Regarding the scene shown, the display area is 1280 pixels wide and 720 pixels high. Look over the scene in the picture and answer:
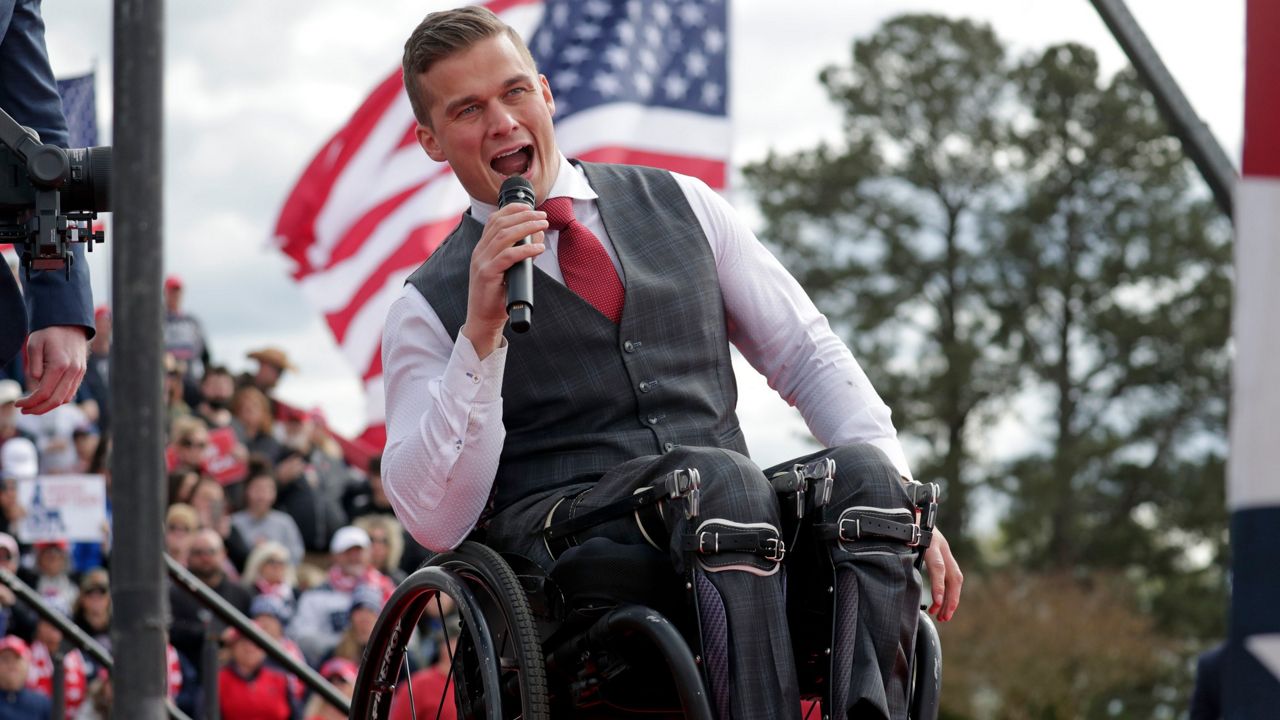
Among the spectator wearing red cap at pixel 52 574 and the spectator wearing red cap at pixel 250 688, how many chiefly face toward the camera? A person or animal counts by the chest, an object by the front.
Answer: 2

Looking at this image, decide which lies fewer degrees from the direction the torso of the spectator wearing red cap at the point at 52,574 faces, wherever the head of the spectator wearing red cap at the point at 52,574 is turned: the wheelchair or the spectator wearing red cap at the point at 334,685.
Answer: the wheelchair

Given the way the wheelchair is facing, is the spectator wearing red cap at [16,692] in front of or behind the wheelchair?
behind

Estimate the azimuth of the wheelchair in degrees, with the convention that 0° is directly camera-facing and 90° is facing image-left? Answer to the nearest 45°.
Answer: approximately 315°

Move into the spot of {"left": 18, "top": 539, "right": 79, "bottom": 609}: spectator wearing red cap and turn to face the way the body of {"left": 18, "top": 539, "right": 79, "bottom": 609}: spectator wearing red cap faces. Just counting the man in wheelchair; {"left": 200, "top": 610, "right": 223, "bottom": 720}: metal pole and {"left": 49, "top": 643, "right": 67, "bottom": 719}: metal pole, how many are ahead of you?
3
